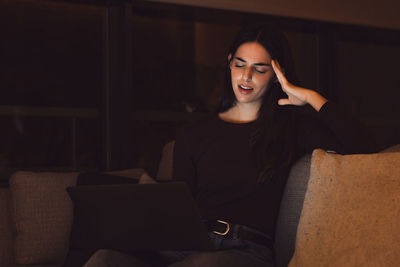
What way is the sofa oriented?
toward the camera

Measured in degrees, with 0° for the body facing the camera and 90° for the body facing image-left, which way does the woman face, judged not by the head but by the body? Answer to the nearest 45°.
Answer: approximately 45°

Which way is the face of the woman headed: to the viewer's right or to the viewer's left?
to the viewer's left
